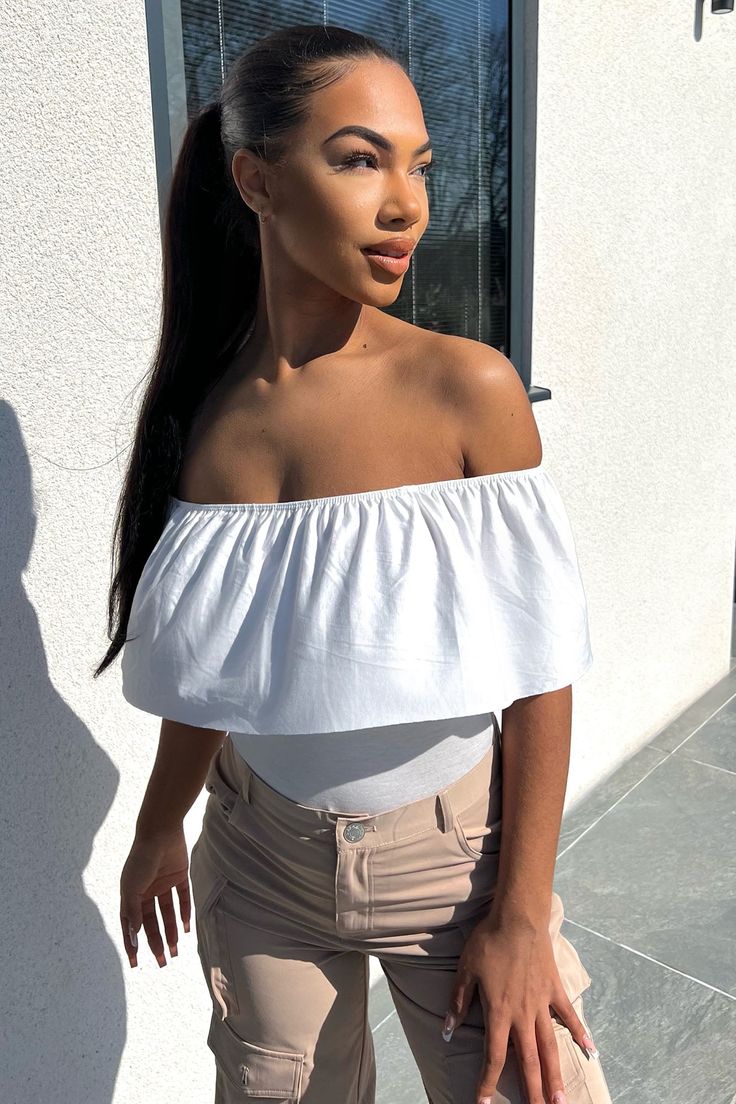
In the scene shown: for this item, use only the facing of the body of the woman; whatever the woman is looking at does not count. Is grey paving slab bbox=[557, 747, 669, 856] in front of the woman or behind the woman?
behind

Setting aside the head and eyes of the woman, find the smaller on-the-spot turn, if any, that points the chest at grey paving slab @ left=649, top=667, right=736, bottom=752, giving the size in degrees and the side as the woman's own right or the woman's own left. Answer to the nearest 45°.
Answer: approximately 135° to the woman's own left

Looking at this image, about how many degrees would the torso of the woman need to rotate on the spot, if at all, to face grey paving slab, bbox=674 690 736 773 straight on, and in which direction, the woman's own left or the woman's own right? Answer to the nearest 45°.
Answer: approximately 135° to the woman's own left

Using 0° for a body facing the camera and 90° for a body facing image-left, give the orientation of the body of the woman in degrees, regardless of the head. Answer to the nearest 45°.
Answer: approximately 0°

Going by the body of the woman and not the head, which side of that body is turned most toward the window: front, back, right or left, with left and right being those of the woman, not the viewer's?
back
